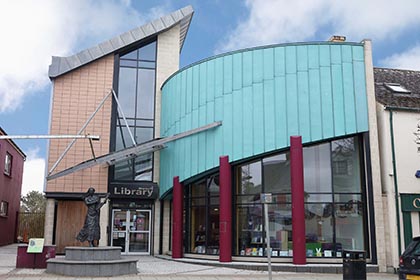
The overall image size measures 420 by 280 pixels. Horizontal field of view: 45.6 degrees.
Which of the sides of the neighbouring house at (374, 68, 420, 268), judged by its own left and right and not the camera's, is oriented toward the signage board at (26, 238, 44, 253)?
right

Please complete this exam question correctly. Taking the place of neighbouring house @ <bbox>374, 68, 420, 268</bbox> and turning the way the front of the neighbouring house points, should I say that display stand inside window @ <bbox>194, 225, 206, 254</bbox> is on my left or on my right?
on my right

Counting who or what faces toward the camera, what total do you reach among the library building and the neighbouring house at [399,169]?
2

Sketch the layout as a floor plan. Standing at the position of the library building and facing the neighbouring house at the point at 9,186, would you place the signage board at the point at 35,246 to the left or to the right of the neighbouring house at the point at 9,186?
left

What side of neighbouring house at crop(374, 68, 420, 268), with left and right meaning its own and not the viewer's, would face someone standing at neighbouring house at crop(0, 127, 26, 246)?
right

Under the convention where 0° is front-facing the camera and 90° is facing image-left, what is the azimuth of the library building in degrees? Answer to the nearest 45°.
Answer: approximately 0°

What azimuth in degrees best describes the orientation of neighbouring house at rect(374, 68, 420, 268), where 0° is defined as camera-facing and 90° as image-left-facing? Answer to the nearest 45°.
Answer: approximately 0°

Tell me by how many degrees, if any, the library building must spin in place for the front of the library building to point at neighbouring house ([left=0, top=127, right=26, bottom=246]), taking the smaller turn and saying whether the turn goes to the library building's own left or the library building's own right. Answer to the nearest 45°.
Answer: approximately 135° to the library building's own right

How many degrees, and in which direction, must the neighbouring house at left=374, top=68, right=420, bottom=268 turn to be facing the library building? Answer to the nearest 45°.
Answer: approximately 90° to its right
